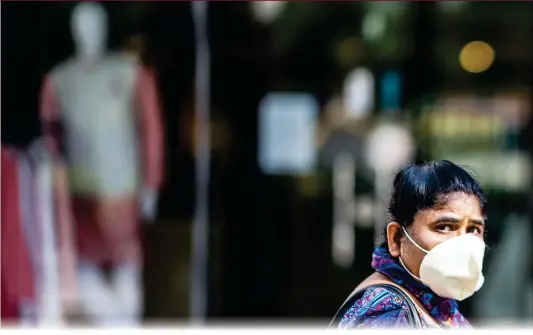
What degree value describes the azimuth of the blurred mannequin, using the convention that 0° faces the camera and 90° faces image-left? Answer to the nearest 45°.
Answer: approximately 0°

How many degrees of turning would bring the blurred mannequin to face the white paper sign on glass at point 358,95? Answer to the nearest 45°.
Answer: approximately 90° to its left

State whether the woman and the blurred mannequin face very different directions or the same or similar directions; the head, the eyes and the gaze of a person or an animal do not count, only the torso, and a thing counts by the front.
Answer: same or similar directions

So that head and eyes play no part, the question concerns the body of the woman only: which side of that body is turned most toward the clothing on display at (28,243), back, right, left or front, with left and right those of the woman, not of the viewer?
back

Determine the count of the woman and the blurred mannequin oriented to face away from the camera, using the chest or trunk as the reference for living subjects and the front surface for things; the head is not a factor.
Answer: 0

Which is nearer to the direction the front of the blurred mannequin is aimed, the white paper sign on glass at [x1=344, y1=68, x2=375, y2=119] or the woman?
the woman

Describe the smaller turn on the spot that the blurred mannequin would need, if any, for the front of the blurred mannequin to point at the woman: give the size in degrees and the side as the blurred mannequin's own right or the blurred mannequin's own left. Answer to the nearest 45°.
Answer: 0° — it already faces them

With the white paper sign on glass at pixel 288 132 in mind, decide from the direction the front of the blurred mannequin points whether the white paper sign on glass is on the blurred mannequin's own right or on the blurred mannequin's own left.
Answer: on the blurred mannequin's own left
